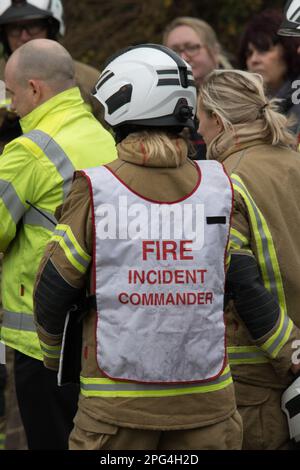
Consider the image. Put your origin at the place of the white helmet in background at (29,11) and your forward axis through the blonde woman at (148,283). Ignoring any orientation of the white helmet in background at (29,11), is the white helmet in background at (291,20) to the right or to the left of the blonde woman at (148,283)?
left

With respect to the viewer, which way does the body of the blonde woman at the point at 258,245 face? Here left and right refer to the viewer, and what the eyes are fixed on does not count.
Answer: facing away from the viewer and to the left of the viewer

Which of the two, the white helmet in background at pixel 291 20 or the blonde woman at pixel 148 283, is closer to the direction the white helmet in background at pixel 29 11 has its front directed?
the blonde woman

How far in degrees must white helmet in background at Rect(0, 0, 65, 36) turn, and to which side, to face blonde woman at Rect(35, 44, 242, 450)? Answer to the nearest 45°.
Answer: approximately 45° to its left

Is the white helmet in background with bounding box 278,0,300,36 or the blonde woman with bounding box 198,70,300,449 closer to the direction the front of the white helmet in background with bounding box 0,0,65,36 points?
the blonde woman

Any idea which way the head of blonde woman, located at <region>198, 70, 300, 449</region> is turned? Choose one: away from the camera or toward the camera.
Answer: away from the camera
